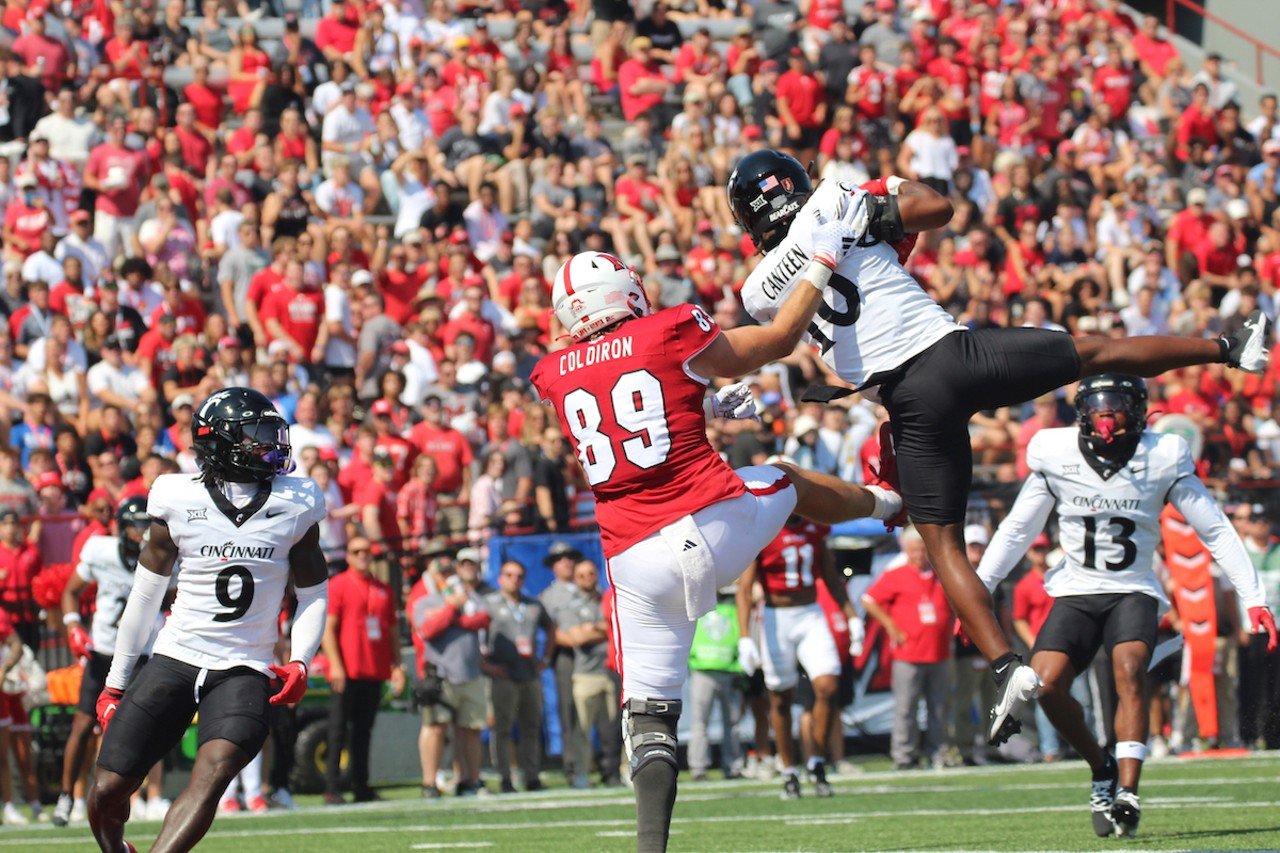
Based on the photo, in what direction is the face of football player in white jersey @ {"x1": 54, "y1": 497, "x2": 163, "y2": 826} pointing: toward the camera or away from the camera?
toward the camera

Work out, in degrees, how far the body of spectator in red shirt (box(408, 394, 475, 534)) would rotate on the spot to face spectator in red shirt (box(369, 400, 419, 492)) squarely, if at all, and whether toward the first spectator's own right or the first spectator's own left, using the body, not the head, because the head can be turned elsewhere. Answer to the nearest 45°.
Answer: approximately 45° to the first spectator's own right

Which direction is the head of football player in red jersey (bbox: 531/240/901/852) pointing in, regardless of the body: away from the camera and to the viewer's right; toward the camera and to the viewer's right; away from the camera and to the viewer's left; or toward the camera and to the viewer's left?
away from the camera and to the viewer's right

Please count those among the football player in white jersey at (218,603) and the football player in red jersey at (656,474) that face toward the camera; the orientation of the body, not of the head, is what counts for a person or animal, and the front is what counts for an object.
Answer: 1

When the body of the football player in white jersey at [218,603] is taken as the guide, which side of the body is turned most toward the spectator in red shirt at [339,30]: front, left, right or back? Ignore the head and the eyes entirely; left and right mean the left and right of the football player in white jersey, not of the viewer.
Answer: back

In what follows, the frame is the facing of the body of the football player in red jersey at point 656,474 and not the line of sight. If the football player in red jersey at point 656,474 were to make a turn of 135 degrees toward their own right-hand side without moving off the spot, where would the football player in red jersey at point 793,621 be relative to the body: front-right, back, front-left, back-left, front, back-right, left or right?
back

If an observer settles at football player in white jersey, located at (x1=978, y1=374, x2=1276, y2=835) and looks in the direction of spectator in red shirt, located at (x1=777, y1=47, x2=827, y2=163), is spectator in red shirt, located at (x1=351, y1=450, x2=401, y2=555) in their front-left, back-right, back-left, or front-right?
front-left

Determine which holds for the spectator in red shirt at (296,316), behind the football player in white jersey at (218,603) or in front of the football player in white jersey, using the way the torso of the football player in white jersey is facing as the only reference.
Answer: behind

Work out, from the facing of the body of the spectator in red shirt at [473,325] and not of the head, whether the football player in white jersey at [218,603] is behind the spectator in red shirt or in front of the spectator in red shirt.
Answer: in front

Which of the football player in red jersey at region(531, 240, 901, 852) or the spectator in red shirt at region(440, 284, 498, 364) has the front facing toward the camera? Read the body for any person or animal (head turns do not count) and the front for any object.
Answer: the spectator in red shirt

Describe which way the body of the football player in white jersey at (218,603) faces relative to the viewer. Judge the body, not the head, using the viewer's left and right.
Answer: facing the viewer

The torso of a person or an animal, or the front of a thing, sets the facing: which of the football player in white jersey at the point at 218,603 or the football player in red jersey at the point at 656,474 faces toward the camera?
the football player in white jersey

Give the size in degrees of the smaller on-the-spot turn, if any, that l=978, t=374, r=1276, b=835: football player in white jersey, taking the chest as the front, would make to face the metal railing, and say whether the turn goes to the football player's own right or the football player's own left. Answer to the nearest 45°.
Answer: approximately 180°

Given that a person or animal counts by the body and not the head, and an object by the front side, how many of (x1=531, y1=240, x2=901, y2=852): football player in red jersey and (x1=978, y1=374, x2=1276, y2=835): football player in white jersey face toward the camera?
1

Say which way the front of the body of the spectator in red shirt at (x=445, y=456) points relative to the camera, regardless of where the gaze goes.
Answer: toward the camera

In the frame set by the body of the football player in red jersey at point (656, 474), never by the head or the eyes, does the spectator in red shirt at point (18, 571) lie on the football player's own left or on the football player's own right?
on the football player's own left

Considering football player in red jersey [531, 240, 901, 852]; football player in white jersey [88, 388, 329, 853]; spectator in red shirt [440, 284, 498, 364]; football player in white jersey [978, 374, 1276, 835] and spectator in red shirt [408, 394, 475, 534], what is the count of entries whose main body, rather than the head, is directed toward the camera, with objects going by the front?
4

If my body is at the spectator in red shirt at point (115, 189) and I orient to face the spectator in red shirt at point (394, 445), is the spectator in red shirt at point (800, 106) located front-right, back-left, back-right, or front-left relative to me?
front-left
